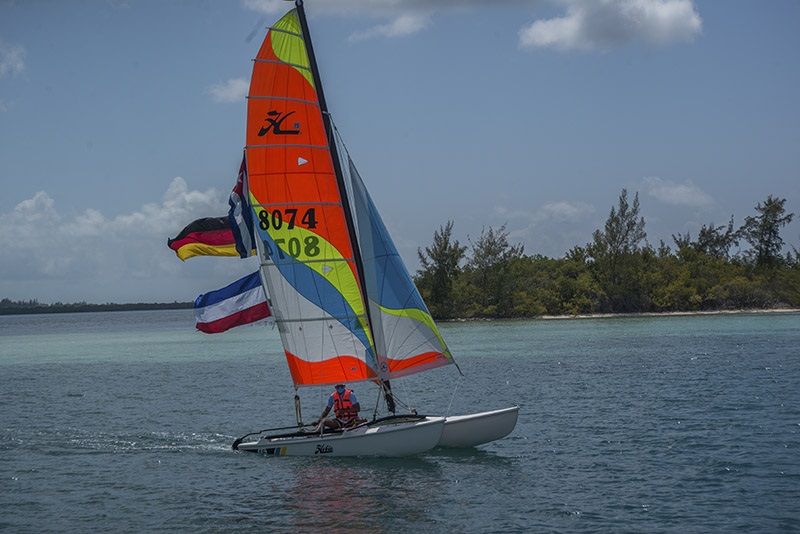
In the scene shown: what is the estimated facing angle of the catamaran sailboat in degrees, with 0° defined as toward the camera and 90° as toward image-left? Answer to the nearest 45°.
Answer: approximately 315°
